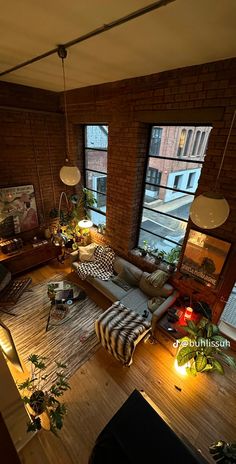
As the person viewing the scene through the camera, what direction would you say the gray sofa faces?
facing the viewer and to the left of the viewer

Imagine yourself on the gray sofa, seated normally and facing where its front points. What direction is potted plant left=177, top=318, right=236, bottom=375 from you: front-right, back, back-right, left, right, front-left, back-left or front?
left

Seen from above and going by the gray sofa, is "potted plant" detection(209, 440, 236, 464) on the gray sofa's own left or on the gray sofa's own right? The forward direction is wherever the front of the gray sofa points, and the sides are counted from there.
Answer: on the gray sofa's own left

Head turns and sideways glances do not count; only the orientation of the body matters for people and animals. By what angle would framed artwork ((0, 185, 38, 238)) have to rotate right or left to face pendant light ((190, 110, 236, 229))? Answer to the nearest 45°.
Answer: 0° — it already faces it

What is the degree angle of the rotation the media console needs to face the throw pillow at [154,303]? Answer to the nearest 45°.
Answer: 0° — it already faces it

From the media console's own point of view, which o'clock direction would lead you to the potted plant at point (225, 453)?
The potted plant is roughly at 1 o'clock from the media console.

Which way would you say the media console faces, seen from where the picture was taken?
facing the viewer and to the right of the viewer

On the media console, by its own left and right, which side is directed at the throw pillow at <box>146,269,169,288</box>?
front

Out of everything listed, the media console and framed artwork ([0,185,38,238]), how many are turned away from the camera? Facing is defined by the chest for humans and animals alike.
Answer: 0

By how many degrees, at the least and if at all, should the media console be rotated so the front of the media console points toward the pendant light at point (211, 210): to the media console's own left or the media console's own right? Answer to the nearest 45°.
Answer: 0° — it already faces it

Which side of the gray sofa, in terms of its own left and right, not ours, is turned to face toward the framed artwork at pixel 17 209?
right

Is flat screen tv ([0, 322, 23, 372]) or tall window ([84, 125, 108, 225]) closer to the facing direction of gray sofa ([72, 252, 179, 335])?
the flat screen tv

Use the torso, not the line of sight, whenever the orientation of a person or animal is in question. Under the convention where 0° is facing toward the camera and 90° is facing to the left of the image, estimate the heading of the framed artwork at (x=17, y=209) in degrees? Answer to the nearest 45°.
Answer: approximately 315°

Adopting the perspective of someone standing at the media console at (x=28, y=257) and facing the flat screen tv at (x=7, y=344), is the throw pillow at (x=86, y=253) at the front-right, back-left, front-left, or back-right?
front-left
